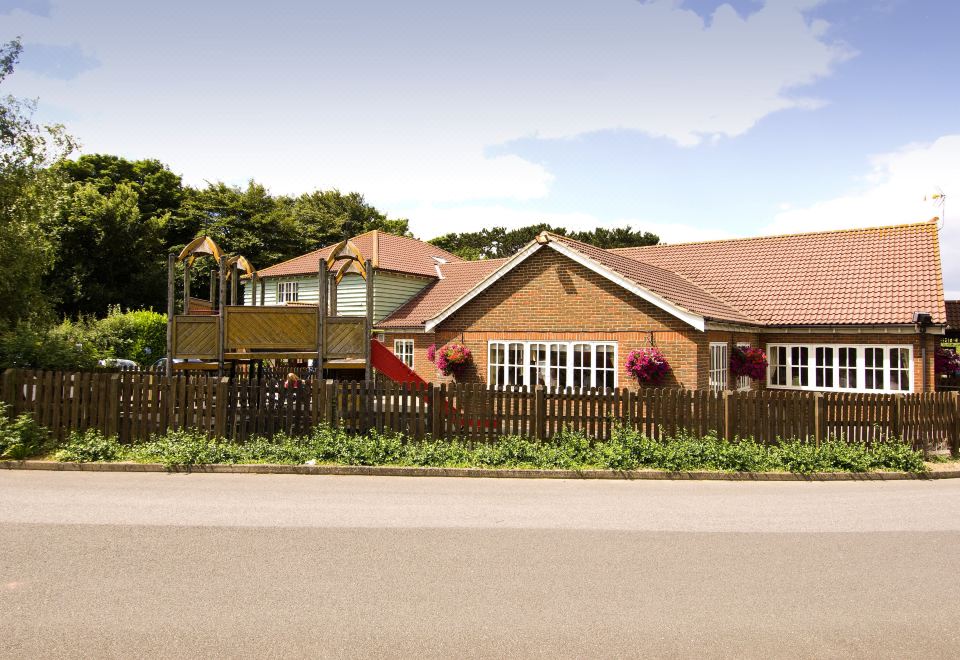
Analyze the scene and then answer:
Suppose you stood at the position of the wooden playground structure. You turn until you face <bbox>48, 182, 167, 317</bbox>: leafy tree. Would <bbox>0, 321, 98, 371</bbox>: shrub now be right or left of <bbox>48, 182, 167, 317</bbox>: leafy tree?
left

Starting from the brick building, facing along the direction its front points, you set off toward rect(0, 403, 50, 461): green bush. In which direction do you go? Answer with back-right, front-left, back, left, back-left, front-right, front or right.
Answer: front-right

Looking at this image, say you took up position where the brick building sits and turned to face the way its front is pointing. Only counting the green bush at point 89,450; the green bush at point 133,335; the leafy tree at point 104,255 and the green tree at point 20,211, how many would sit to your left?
0

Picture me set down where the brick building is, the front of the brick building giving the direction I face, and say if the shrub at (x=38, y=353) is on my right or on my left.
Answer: on my right

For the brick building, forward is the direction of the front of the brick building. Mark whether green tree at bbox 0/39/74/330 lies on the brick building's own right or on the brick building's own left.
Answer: on the brick building's own right

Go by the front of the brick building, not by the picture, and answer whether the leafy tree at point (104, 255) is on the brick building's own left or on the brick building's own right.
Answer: on the brick building's own right

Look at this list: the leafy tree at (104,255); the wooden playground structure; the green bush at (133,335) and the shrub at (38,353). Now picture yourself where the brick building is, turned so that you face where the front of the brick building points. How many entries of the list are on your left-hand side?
0

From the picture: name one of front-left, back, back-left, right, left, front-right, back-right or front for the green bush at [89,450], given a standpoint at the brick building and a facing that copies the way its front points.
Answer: front-right

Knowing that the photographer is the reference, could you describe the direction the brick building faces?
facing the viewer
